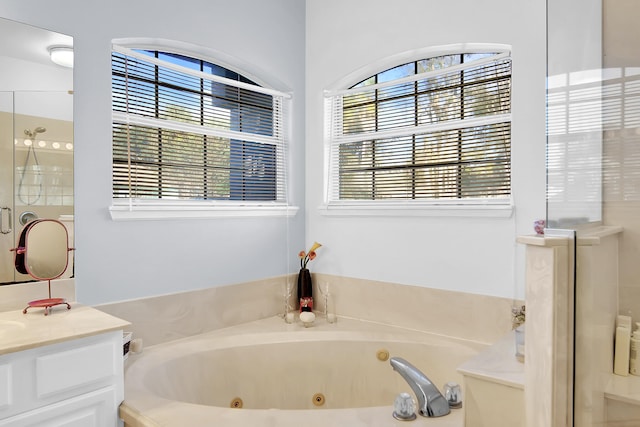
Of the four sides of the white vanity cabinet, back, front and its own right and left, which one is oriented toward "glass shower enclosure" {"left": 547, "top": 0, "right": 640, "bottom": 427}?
front

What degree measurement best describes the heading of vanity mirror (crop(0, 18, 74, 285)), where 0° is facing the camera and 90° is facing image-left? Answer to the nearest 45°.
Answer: approximately 315°

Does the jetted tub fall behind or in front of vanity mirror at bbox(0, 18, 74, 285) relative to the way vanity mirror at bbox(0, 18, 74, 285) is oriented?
in front

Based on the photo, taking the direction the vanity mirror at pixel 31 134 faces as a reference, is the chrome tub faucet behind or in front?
in front

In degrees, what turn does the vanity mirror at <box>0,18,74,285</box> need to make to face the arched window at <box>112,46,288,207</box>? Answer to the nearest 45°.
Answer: approximately 45° to its left

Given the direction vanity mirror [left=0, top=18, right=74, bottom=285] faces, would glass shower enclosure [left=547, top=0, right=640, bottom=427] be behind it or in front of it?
in front

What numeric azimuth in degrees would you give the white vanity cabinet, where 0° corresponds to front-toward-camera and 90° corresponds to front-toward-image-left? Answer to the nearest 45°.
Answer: approximately 315°

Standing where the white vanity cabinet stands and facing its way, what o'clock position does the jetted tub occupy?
The jetted tub is roughly at 10 o'clock from the white vanity cabinet.

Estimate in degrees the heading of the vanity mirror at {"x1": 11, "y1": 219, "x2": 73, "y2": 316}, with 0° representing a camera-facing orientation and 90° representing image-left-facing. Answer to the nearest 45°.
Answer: approximately 315°

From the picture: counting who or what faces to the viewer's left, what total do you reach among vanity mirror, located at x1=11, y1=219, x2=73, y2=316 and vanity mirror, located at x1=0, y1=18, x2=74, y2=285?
0

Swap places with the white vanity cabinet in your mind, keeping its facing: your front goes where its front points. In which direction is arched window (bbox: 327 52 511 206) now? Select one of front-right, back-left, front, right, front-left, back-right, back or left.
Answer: front-left

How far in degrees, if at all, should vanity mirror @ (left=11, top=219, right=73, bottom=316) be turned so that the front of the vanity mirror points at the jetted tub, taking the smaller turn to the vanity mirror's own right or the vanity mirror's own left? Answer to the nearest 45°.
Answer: approximately 45° to the vanity mirror's own left
